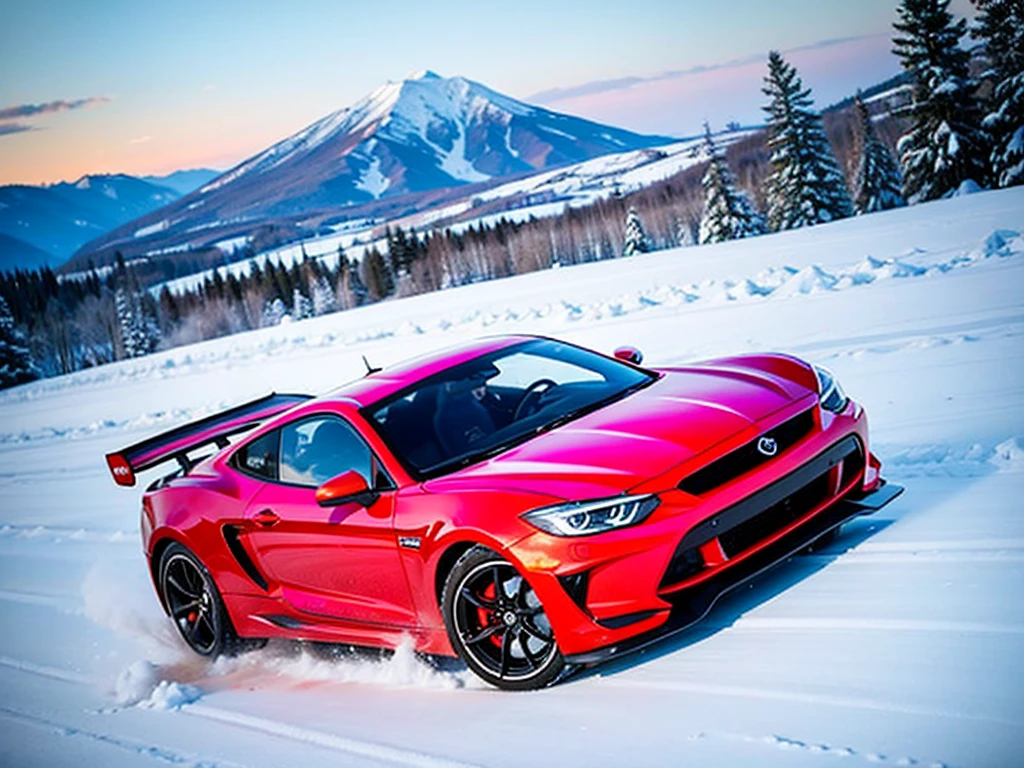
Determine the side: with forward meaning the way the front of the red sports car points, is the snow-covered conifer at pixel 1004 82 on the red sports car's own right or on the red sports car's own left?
on the red sports car's own left

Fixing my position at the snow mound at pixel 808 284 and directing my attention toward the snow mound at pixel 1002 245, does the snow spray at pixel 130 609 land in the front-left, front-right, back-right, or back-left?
back-right

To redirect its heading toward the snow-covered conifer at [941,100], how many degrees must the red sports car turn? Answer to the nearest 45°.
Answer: approximately 90° to its left

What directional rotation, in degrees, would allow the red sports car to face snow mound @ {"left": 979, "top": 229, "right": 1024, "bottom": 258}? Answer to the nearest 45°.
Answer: approximately 90° to its left

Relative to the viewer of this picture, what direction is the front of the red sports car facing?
facing the viewer and to the right of the viewer

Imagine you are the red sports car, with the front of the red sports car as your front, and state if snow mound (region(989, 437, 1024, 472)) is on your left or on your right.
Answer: on your left
